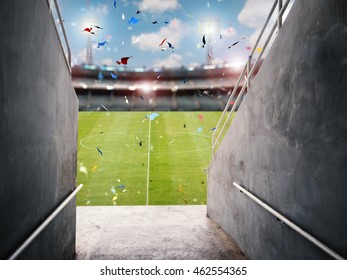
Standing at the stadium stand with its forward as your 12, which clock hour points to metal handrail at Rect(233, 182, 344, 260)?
The metal handrail is roughly at 12 o'clock from the stadium stand.

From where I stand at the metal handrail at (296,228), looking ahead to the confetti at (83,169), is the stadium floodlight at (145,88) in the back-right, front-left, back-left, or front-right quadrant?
front-right

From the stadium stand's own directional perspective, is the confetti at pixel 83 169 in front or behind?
in front

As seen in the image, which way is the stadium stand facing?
toward the camera
